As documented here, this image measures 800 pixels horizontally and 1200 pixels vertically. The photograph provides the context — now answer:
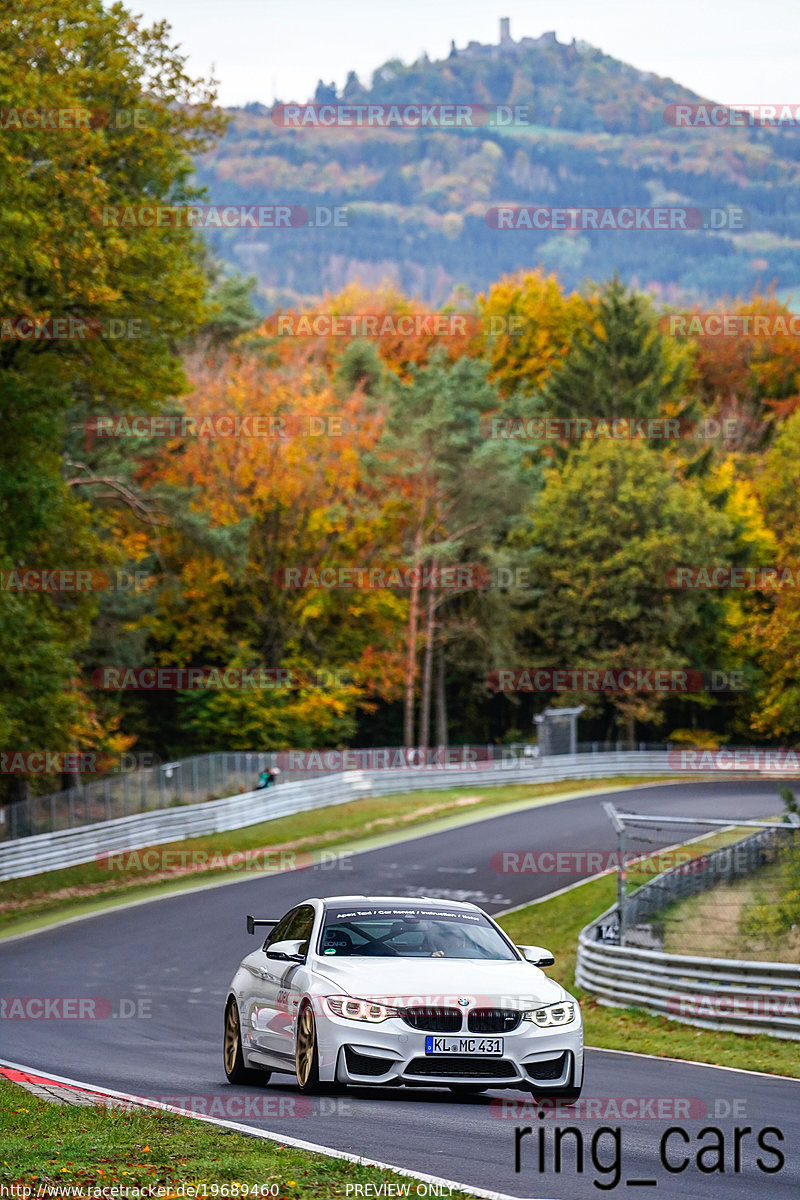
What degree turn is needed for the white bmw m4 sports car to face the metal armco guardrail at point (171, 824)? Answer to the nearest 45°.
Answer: approximately 135° to its left

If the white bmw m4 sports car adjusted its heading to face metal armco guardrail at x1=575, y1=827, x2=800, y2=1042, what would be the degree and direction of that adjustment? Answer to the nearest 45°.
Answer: approximately 135° to its left

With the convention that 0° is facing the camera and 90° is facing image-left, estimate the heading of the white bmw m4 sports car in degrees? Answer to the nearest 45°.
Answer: approximately 315°
